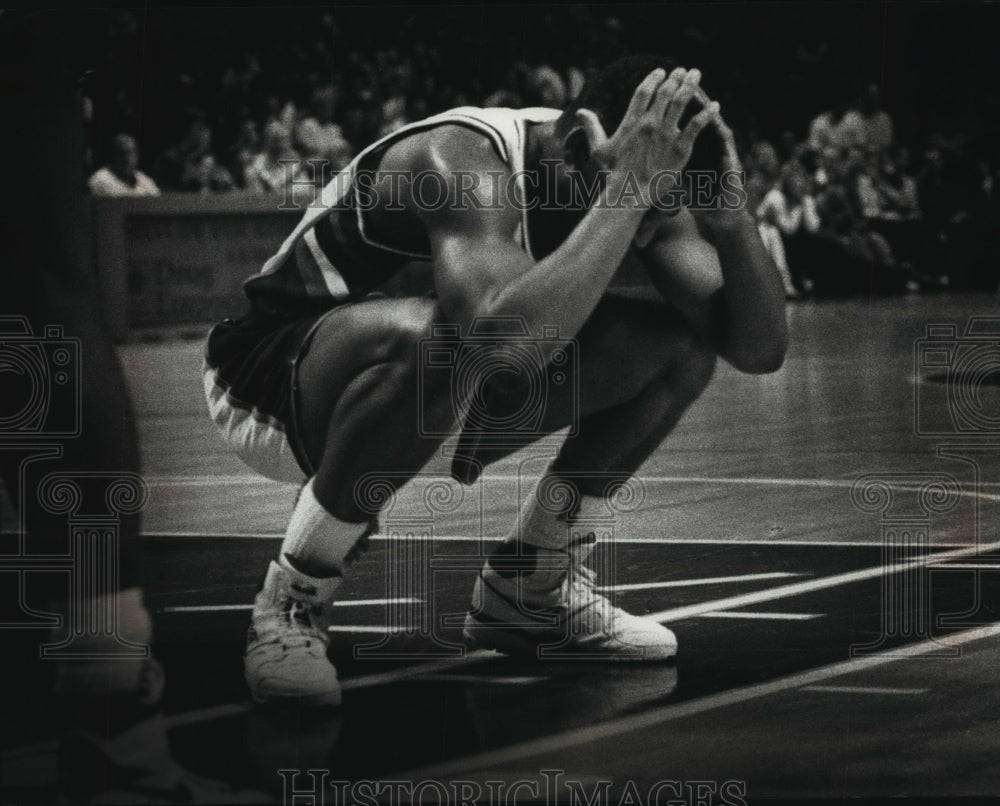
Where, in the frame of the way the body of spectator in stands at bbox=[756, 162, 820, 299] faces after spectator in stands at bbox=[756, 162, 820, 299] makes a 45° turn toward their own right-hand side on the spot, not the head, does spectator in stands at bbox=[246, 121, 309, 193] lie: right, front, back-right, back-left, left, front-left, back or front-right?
front

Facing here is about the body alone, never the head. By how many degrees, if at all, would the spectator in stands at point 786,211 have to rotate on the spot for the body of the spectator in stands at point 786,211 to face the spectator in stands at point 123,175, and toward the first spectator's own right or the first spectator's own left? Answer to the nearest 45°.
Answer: approximately 45° to the first spectator's own right

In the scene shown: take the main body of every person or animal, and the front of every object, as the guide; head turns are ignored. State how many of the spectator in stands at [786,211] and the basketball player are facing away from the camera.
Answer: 0

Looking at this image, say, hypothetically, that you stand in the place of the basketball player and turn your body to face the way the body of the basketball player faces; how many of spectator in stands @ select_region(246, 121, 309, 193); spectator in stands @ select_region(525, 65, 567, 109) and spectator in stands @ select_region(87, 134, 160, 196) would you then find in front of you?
0

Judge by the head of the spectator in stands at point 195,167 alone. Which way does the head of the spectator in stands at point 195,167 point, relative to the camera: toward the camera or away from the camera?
toward the camera

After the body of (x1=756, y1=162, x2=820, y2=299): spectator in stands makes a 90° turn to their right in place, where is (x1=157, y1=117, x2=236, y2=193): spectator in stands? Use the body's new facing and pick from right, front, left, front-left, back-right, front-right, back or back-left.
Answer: front-left

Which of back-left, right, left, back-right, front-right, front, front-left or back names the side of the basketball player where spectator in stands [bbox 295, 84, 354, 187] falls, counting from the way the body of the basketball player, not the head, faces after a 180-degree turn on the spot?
front-right

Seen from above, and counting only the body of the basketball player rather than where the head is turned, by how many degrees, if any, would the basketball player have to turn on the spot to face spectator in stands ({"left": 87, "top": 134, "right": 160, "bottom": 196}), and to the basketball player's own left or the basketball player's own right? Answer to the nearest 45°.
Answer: approximately 135° to the basketball player's own left

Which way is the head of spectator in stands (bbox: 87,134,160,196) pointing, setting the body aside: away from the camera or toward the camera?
toward the camera

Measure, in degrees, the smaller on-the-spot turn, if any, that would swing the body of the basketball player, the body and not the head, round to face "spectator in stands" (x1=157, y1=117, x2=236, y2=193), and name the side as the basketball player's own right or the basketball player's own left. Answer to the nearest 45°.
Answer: approximately 135° to the basketball player's own left

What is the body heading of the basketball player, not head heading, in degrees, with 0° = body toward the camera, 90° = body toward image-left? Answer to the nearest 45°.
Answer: approximately 315°

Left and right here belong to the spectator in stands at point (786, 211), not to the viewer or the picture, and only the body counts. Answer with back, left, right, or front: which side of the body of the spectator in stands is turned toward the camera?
front

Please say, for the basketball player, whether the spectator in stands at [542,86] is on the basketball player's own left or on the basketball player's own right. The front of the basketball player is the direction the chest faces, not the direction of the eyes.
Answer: on the basketball player's own left

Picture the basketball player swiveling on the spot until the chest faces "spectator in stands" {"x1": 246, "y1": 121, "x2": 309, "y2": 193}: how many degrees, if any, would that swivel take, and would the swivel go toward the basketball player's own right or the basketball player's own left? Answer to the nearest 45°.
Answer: approximately 135° to the basketball player's own left
